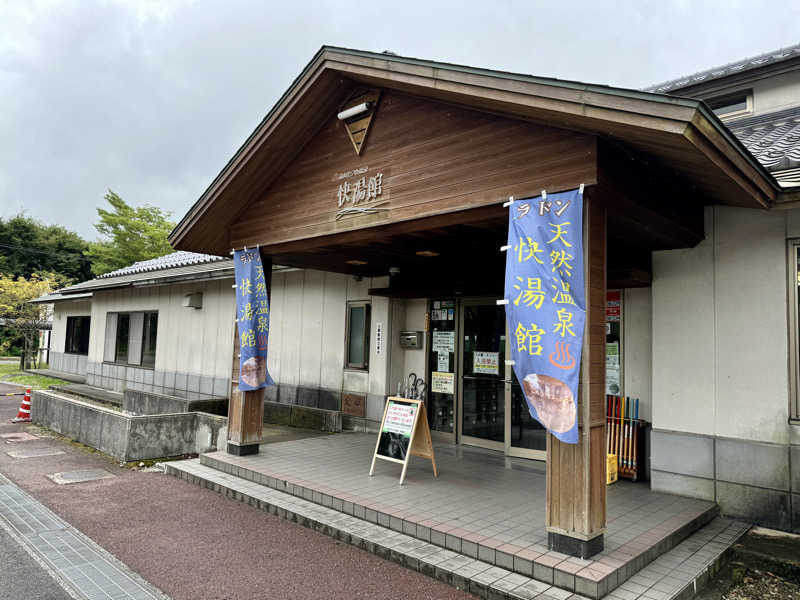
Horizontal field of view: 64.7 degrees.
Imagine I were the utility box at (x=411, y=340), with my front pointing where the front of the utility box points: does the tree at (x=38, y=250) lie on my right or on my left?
on my right

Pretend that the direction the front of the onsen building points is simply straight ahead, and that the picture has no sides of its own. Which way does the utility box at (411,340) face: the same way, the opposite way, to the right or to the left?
the same way

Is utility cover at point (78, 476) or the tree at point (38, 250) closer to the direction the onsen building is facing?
the utility cover

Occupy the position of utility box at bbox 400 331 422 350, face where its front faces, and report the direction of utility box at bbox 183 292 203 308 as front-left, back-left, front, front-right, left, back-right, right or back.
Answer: right

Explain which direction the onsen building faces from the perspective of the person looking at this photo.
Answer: facing the viewer and to the left of the viewer

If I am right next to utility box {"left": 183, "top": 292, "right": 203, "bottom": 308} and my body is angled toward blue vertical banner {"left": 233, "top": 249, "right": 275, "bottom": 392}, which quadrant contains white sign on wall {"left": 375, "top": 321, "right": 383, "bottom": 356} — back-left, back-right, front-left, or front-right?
front-left

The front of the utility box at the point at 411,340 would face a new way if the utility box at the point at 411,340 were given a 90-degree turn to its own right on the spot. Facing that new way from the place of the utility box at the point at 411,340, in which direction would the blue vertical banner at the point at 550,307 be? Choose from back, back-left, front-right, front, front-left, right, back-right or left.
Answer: back-left

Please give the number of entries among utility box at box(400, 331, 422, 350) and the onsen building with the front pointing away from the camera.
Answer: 0

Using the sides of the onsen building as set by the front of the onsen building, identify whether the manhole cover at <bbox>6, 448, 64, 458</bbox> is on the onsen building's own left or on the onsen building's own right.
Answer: on the onsen building's own right

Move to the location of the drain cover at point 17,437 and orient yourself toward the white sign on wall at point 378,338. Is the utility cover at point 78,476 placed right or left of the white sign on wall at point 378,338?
right
